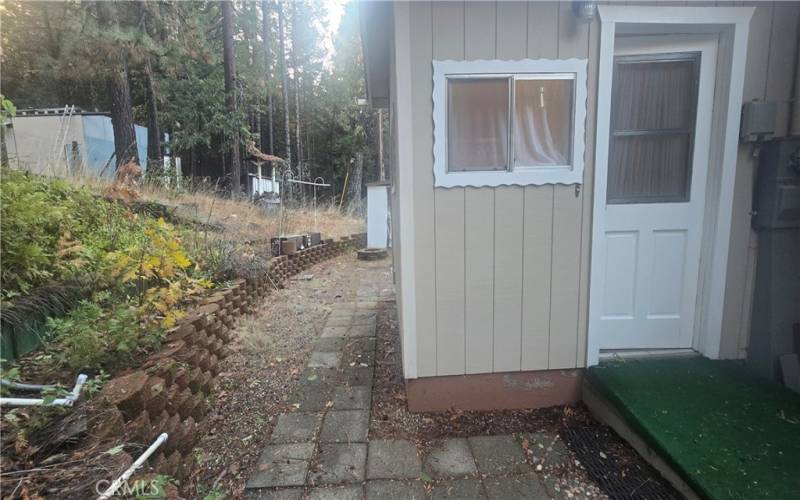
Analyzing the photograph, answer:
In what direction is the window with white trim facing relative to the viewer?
toward the camera

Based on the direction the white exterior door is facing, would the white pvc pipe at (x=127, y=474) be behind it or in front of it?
in front

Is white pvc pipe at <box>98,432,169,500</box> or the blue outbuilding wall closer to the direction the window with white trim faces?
the white pvc pipe

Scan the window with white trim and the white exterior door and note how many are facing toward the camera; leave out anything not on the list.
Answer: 2

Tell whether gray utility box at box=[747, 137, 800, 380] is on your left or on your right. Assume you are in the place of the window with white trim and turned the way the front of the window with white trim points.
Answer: on your left

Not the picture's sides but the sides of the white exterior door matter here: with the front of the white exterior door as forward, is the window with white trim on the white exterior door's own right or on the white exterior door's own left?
on the white exterior door's own right

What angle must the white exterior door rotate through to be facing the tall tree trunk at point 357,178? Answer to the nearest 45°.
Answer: approximately 135° to its right

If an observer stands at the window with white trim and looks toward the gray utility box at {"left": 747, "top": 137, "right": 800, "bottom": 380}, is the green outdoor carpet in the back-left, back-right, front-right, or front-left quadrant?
front-right

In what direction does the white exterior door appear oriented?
toward the camera

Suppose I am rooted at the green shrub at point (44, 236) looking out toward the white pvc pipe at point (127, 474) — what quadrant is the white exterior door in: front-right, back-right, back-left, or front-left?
front-left

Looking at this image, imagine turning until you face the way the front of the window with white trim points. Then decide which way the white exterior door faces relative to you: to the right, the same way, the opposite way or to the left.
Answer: the same way

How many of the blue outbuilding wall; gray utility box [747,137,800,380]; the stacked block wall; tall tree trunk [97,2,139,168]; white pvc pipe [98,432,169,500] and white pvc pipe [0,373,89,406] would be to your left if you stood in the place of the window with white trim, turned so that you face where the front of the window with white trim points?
1

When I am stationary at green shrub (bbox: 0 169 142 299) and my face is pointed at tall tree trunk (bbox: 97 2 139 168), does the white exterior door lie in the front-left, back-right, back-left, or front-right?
back-right

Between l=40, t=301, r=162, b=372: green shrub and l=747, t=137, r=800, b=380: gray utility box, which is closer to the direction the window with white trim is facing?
the green shrub

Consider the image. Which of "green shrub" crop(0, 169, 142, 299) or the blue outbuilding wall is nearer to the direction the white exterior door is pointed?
the green shrub
